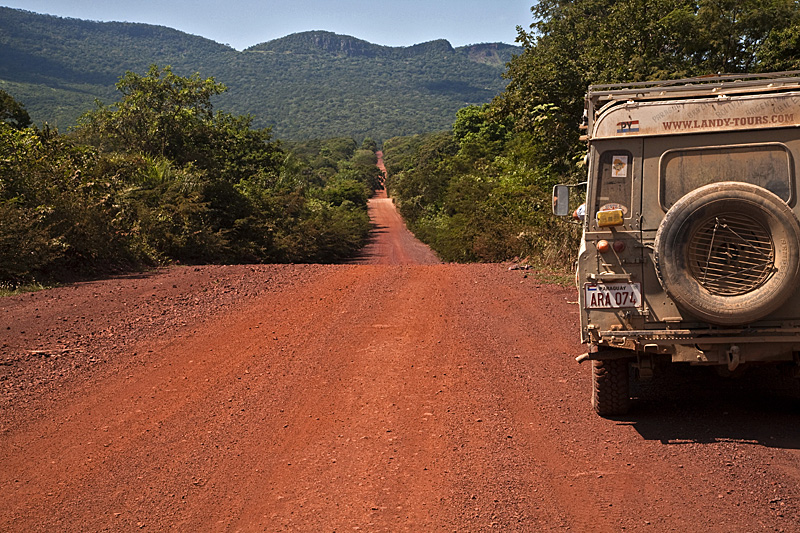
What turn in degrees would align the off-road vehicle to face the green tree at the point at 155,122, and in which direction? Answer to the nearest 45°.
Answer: approximately 45° to its left

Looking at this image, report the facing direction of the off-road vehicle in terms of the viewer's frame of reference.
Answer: facing away from the viewer

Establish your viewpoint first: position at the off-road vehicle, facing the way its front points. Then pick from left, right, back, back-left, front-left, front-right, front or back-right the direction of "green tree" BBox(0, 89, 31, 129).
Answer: front-left
